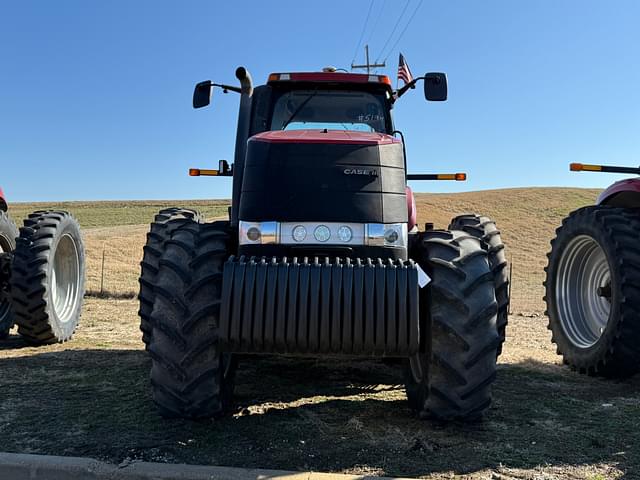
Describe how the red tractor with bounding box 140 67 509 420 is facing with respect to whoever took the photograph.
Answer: facing the viewer
